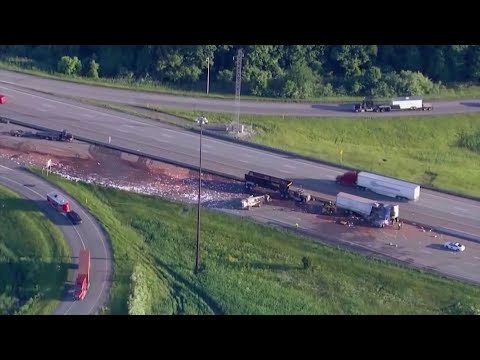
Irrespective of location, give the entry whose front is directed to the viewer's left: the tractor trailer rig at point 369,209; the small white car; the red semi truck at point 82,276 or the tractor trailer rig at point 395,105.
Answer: the tractor trailer rig at point 395,105

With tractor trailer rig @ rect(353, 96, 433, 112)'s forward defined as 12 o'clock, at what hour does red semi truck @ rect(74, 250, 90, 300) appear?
The red semi truck is roughly at 10 o'clock from the tractor trailer rig.

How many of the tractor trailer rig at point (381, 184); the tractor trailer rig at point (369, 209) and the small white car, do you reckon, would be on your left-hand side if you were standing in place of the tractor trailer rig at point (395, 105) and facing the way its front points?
3

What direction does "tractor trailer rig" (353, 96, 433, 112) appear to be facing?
to the viewer's left

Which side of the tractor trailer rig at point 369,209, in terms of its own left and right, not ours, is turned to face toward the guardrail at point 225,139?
back

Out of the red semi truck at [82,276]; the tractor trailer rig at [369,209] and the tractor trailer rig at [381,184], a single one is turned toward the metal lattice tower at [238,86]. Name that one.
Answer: the tractor trailer rig at [381,184]

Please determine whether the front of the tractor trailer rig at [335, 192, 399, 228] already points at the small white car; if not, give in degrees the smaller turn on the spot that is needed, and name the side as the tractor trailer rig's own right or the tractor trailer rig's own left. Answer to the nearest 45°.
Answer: approximately 45° to the tractor trailer rig's own left

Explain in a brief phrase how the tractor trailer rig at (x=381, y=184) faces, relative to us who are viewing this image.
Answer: facing away from the viewer and to the left of the viewer

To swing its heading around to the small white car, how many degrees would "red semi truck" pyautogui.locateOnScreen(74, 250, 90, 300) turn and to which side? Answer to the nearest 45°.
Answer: approximately 90° to its left

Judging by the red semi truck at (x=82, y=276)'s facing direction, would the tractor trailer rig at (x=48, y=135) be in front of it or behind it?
behind
